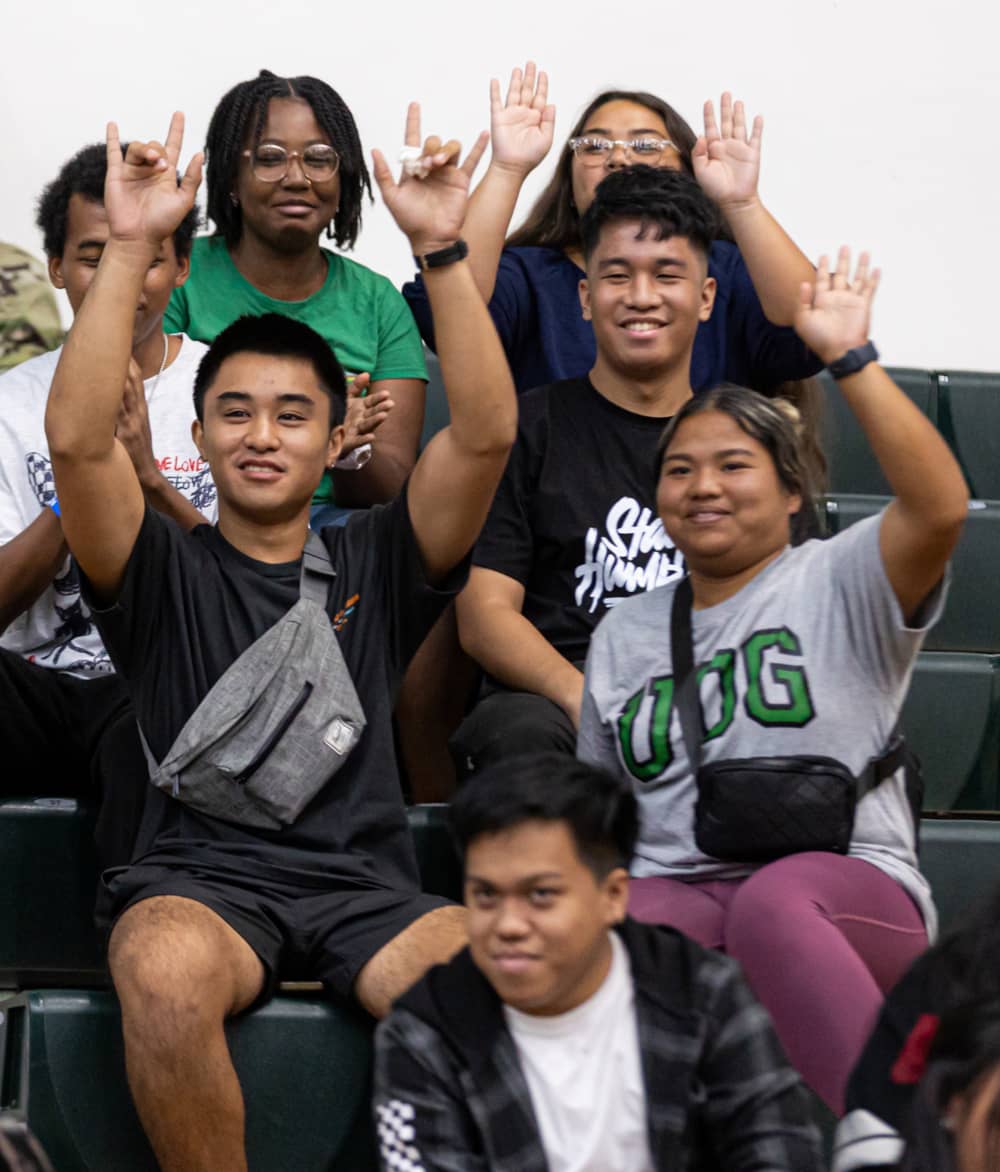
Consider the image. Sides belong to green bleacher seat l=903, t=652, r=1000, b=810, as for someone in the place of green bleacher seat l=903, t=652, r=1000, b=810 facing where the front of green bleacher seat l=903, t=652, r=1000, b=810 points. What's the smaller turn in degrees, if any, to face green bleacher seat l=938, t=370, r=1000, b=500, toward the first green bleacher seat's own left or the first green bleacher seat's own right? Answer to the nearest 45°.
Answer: approximately 180°

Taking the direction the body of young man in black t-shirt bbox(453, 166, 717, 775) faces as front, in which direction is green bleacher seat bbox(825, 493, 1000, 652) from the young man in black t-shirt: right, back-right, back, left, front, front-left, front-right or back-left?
back-left

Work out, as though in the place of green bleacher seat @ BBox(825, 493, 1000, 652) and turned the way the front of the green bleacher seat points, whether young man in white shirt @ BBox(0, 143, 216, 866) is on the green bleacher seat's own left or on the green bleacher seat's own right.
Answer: on the green bleacher seat's own right

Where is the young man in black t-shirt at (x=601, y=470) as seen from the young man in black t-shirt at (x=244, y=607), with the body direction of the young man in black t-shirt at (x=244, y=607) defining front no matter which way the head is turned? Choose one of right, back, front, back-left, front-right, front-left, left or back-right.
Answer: back-left

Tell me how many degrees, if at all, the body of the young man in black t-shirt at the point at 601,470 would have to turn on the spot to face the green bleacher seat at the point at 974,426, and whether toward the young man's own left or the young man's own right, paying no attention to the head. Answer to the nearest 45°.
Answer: approximately 135° to the young man's own left

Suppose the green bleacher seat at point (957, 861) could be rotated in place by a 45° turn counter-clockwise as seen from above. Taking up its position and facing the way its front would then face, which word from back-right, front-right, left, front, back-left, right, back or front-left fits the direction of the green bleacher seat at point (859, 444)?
back-left

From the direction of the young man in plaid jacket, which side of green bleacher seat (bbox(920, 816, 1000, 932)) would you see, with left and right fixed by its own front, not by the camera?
front

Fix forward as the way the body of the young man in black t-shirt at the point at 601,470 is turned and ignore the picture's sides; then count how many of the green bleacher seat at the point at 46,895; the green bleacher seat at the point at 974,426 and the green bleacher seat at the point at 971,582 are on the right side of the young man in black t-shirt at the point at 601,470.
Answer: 1

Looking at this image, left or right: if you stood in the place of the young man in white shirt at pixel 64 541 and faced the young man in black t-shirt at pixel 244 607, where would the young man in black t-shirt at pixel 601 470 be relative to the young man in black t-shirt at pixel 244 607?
left

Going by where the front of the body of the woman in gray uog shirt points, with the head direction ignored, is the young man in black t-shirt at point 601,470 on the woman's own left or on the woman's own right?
on the woman's own right

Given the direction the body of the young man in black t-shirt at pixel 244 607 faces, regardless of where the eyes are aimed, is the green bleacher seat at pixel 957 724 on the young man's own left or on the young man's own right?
on the young man's own left

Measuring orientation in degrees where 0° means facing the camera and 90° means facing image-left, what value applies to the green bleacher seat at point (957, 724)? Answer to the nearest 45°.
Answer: approximately 0°
